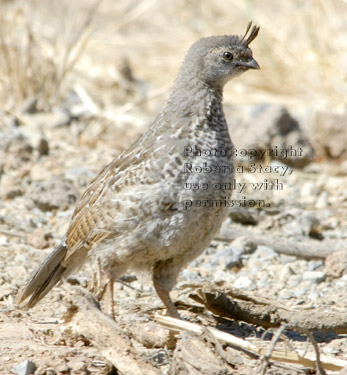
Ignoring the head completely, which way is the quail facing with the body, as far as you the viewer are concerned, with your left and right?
facing to the right of the viewer

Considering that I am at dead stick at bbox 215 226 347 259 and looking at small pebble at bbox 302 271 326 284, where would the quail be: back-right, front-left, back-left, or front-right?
front-right

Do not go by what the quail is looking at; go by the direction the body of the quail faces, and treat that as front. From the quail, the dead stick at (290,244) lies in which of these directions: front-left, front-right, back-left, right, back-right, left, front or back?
front-left

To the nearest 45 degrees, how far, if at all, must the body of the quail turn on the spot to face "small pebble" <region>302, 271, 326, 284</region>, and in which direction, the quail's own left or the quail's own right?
approximately 45° to the quail's own left
